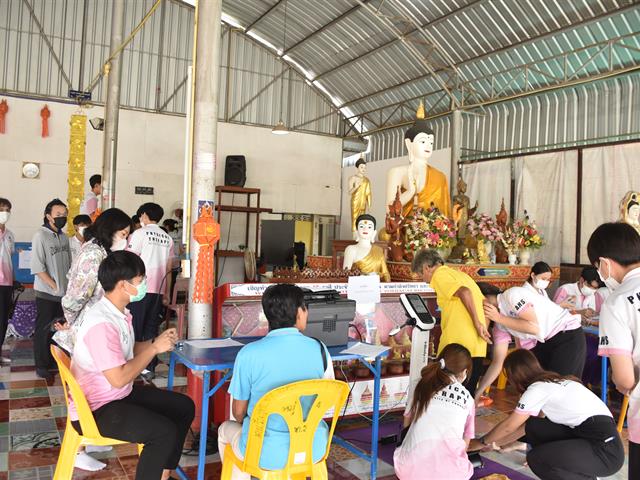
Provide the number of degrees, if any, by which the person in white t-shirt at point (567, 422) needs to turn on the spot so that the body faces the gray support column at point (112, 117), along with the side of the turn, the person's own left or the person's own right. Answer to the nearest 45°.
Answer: approximately 45° to the person's own right

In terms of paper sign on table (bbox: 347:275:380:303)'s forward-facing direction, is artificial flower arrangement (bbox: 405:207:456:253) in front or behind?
behind

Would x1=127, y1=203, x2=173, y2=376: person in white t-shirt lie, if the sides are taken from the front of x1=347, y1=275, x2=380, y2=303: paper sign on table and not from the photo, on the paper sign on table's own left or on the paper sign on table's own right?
on the paper sign on table's own right

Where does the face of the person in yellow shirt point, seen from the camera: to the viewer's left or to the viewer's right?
to the viewer's left

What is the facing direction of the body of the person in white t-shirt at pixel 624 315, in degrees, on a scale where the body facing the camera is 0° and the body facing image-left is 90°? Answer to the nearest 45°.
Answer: approximately 135°

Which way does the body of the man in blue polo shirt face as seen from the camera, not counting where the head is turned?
away from the camera

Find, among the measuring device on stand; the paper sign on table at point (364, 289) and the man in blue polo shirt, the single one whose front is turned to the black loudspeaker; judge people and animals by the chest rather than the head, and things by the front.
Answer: the man in blue polo shirt

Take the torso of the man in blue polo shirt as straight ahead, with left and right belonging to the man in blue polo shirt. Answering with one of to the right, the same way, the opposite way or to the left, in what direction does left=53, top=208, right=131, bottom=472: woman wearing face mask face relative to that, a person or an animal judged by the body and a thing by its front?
to the right
